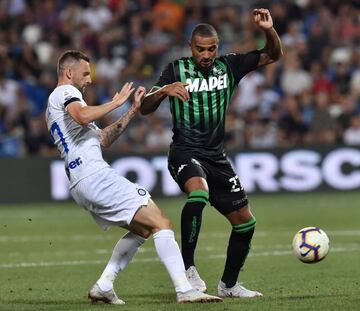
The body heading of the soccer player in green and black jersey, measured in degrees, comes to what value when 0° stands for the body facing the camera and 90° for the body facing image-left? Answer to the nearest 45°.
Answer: approximately 0°

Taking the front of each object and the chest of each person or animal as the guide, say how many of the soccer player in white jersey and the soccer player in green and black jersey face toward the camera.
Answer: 1

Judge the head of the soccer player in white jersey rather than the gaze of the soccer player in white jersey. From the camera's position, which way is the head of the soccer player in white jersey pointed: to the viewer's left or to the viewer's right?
to the viewer's right

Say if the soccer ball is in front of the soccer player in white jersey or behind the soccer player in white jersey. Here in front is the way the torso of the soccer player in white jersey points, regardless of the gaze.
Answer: in front

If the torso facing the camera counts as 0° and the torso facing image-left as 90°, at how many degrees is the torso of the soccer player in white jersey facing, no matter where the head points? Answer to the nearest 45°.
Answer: approximately 270°

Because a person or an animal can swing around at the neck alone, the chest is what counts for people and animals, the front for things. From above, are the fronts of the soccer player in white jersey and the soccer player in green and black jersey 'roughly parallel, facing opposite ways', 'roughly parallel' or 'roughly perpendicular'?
roughly perpendicular
